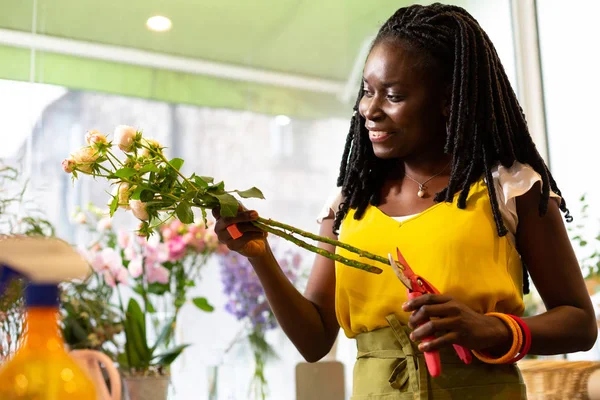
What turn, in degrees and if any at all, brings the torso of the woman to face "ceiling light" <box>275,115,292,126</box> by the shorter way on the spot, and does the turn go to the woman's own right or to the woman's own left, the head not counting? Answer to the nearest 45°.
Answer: approximately 135° to the woman's own right

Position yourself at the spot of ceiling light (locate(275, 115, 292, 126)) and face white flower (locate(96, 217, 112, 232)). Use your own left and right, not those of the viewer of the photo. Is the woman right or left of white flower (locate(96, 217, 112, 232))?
left

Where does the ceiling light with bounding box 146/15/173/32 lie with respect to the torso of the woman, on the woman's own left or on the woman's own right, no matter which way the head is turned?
on the woman's own right
